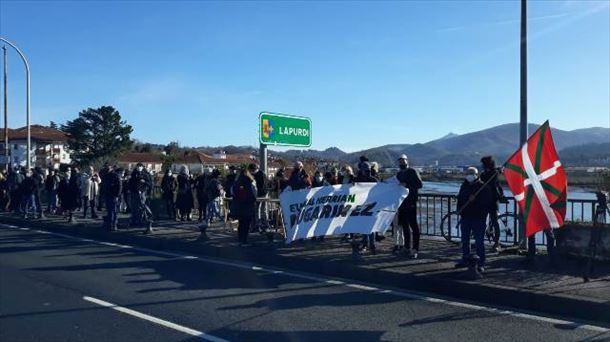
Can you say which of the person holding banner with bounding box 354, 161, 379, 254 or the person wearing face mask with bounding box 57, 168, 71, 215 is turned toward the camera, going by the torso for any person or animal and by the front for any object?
the person holding banner

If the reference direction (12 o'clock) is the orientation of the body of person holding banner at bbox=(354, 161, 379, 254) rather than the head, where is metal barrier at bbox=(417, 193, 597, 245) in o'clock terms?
The metal barrier is roughly at 8 o'clock from the person holding banner.

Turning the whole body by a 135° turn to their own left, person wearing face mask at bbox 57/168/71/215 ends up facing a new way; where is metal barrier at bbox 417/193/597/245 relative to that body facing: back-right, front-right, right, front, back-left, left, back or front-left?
back

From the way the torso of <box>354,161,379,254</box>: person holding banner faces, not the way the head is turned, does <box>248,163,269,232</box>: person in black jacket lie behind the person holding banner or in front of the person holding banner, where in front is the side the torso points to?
behind

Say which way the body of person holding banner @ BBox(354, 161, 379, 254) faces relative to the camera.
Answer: toward the camera

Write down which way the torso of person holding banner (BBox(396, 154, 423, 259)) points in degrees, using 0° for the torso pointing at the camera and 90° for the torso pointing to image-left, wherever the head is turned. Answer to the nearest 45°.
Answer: approximately 45°

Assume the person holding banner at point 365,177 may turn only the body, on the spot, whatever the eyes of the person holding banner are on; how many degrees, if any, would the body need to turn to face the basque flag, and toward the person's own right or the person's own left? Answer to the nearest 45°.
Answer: approximately 45° to the person's own left
